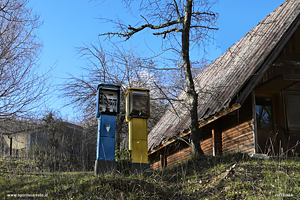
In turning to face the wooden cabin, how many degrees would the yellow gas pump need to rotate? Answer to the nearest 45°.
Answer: approximately 135° to its left

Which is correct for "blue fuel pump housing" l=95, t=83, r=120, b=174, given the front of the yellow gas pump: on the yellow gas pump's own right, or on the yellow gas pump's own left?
on the yellow gas pump's own right

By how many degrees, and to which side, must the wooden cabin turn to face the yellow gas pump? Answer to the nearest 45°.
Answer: approximately 90° to its right

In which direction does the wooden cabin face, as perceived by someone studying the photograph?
facing the viewer and to the right of the viewer

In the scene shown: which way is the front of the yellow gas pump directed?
toward the camera

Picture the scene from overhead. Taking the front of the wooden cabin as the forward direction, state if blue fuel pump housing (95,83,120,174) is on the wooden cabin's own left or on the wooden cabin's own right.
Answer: on the wooden cabin's own right

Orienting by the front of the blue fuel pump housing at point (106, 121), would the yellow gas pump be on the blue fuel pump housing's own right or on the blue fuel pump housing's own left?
on the blue fuel pump housing's own left

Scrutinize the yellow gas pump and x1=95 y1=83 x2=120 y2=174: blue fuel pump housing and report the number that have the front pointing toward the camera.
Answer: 2

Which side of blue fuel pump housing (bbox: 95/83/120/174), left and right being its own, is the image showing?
front

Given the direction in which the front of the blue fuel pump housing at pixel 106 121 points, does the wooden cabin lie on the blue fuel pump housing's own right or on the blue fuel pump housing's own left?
on the blue fuel pump housing's own left
